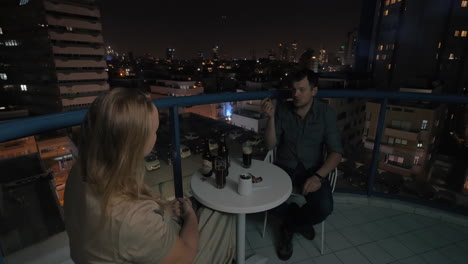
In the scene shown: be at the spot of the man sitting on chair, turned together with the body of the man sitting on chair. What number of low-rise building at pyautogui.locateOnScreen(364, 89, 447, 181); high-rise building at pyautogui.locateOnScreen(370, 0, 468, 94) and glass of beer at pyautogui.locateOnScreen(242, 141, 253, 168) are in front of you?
1

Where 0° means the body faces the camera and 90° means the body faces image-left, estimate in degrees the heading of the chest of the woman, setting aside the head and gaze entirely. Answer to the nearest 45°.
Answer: approximately 225°

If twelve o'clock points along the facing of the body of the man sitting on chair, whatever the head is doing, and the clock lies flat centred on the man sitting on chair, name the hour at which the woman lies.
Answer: The woman is roughly at 1 o'clock from the man sitting on chair.

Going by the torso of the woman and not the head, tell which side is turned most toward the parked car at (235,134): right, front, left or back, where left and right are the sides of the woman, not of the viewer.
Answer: front

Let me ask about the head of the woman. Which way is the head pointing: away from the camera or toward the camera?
away from the camera

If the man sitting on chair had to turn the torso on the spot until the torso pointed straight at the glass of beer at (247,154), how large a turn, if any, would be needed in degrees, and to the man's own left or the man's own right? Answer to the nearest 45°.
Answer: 0° — they already face it

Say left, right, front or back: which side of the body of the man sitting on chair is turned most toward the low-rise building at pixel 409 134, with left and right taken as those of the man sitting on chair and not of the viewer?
back

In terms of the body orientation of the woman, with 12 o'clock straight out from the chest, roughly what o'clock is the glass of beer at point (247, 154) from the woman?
The glass of beer is roughly at 12 o'clock from the woman.

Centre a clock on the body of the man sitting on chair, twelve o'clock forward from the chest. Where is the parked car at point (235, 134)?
The parked car is roughly at 4 o'clock from the man sitting on chair.

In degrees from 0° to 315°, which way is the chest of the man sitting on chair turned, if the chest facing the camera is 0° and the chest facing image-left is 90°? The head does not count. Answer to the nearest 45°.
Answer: approximately 45°

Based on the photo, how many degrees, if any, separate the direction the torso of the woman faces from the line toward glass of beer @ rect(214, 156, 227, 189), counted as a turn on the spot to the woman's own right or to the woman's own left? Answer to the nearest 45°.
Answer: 0° — they already face it

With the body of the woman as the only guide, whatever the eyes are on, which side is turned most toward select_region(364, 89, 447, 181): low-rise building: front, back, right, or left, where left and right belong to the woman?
front
